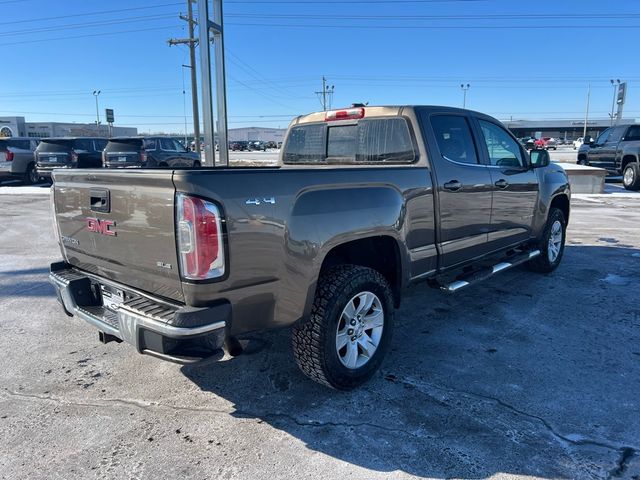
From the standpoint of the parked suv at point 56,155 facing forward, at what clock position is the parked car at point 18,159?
The parked car is roughly at 9 o'clock from the parked suv.

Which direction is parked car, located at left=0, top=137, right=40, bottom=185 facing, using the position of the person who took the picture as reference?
facing away from the viewer and to the right of the viewer

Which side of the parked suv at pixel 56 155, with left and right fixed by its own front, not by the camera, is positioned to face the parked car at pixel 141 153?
right

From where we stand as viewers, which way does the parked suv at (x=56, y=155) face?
facing away from the viewer and to the right of the viewer

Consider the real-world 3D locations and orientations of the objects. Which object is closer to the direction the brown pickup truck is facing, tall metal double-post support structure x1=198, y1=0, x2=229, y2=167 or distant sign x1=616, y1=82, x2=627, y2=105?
the distant sign

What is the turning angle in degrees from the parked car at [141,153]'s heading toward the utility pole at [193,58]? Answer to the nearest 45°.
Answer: approximately 45° to its left

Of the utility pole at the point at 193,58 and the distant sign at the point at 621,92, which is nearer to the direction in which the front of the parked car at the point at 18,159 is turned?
the utility pole

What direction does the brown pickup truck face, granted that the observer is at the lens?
facing away from the viewer and to the right of the viewer

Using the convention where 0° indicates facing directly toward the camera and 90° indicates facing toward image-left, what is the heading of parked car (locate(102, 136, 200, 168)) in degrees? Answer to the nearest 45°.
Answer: approximately 225°

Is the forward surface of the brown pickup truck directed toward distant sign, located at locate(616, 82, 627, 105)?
yes

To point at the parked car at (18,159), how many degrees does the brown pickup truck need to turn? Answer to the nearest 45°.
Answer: approximately 90° to its left

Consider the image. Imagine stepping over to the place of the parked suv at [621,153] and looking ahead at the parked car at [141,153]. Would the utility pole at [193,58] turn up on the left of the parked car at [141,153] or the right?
right

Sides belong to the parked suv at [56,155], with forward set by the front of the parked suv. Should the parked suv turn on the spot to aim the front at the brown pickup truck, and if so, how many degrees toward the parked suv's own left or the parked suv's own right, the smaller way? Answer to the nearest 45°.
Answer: approximately 135° to the parked suv's own right
